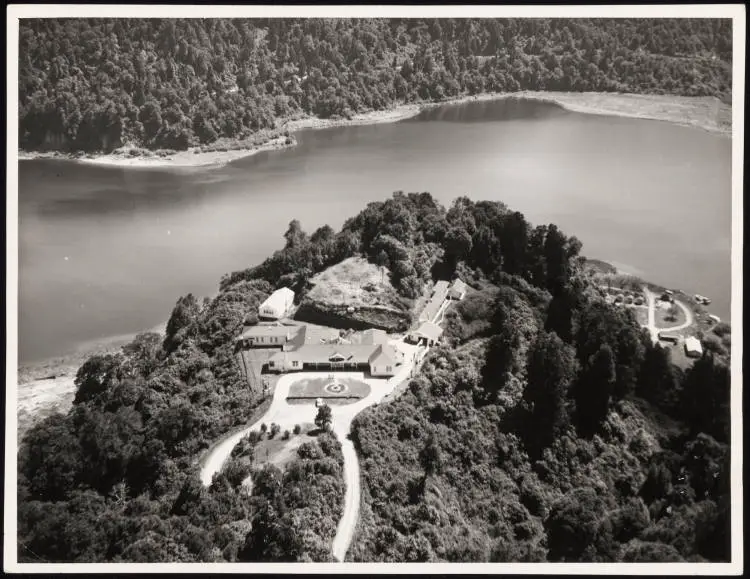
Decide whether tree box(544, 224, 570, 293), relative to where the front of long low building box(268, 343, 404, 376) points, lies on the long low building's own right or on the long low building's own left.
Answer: on the long low building's own left

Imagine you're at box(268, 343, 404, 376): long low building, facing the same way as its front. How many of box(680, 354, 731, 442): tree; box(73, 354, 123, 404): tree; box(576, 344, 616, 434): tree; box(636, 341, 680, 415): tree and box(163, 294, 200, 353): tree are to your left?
3

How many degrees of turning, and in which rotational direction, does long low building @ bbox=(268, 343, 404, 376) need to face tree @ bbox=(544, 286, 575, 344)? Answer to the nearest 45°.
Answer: approximately 135° to its left

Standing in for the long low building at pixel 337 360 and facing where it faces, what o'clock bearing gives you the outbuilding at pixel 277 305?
The outbuilding is roughly at 5 o'clock from the long low building.

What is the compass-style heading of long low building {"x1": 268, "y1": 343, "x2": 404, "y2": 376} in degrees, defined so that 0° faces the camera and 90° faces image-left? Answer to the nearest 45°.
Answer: approximately 0°

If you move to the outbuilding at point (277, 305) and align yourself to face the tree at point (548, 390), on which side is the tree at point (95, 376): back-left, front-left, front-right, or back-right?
back-right

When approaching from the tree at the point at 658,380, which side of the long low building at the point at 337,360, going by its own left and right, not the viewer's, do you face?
left

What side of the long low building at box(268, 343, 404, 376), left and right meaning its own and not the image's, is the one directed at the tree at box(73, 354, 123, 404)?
right

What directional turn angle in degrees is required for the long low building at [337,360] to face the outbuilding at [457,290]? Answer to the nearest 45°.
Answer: approximately 135° to its left

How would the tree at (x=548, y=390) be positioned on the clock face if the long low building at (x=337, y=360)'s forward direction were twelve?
The tree is roughly at 9 o'clock from the long low building.

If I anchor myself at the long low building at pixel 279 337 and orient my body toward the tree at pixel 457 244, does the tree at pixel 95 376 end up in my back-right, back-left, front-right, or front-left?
back-left

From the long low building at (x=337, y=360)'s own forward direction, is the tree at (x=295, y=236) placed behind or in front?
behind

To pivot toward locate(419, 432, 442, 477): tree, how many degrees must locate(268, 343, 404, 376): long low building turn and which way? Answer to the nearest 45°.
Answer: approximately 45° to its left

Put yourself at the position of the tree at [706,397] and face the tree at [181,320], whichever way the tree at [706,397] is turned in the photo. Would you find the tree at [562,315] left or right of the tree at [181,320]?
right

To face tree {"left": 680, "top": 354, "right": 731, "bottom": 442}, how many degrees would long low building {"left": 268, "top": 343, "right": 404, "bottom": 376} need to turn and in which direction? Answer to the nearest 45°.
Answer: approximately 90° to its left
